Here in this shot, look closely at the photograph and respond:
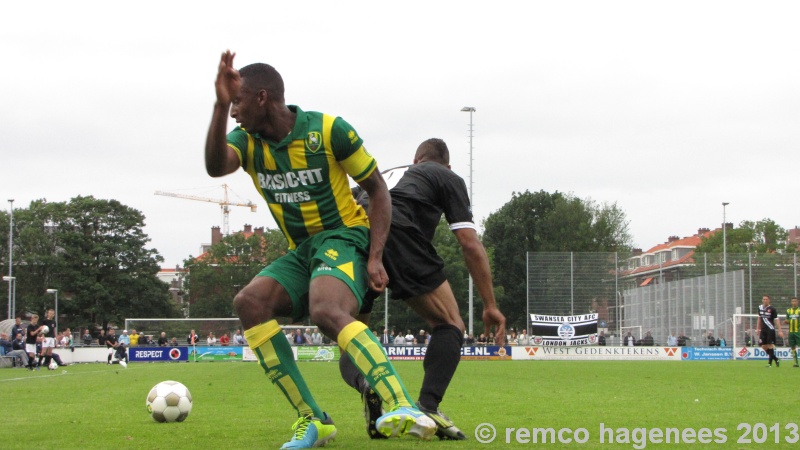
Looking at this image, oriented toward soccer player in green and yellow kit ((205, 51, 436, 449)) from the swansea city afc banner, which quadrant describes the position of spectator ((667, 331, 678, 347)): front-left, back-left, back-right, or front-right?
back-left

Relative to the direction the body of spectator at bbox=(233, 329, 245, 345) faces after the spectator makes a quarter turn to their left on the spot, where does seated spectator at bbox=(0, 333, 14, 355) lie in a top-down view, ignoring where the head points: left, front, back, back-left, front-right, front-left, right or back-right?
back-right

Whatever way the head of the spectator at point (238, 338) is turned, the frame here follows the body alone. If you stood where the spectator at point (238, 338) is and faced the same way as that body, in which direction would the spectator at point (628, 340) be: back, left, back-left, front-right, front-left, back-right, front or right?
left

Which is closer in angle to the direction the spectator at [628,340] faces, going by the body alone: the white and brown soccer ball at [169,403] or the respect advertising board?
the white and brown soccer ball

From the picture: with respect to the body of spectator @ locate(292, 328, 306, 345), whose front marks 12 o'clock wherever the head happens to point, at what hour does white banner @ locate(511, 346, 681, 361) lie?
The white banner is roughly at 9 o'clock from the spectator.

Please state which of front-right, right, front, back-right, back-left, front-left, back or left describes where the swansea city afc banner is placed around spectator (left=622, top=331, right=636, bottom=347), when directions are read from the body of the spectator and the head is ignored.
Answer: front-right

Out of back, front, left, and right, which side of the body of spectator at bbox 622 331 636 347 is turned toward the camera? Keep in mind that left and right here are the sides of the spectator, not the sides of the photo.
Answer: front

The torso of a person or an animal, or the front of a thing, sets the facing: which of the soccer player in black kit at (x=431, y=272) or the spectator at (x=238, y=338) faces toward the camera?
the spectator

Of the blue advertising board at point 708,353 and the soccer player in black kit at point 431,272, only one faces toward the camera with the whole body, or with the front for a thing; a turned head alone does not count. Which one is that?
the blue advertising board

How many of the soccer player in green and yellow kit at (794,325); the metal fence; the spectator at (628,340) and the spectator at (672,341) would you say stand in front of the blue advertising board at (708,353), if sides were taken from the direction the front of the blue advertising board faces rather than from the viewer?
1

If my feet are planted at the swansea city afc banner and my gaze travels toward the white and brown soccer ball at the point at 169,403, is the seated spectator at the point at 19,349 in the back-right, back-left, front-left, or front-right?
front-right

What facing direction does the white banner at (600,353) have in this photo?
toward the camera

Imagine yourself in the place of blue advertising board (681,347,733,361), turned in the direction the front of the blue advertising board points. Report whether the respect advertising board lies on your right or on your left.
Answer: on your right

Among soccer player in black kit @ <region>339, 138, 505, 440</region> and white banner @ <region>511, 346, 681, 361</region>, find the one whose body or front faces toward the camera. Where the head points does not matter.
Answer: the white banner

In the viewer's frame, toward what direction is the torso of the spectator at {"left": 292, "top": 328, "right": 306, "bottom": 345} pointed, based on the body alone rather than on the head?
toward the camera

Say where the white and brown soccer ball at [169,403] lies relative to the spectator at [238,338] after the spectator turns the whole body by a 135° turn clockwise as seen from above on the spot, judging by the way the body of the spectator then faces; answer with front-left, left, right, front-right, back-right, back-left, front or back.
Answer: back-left
